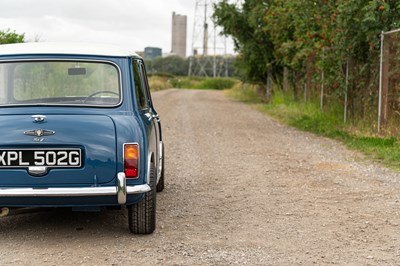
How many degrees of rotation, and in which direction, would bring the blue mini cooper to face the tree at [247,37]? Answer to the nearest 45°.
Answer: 0° — it already faces it

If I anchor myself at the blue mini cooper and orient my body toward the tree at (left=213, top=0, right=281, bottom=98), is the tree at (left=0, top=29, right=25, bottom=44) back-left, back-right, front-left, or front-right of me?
front-left

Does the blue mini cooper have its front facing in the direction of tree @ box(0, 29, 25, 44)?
yes

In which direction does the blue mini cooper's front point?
away from the camera

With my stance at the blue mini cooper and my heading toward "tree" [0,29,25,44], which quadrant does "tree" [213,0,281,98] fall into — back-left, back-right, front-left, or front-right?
front-right
